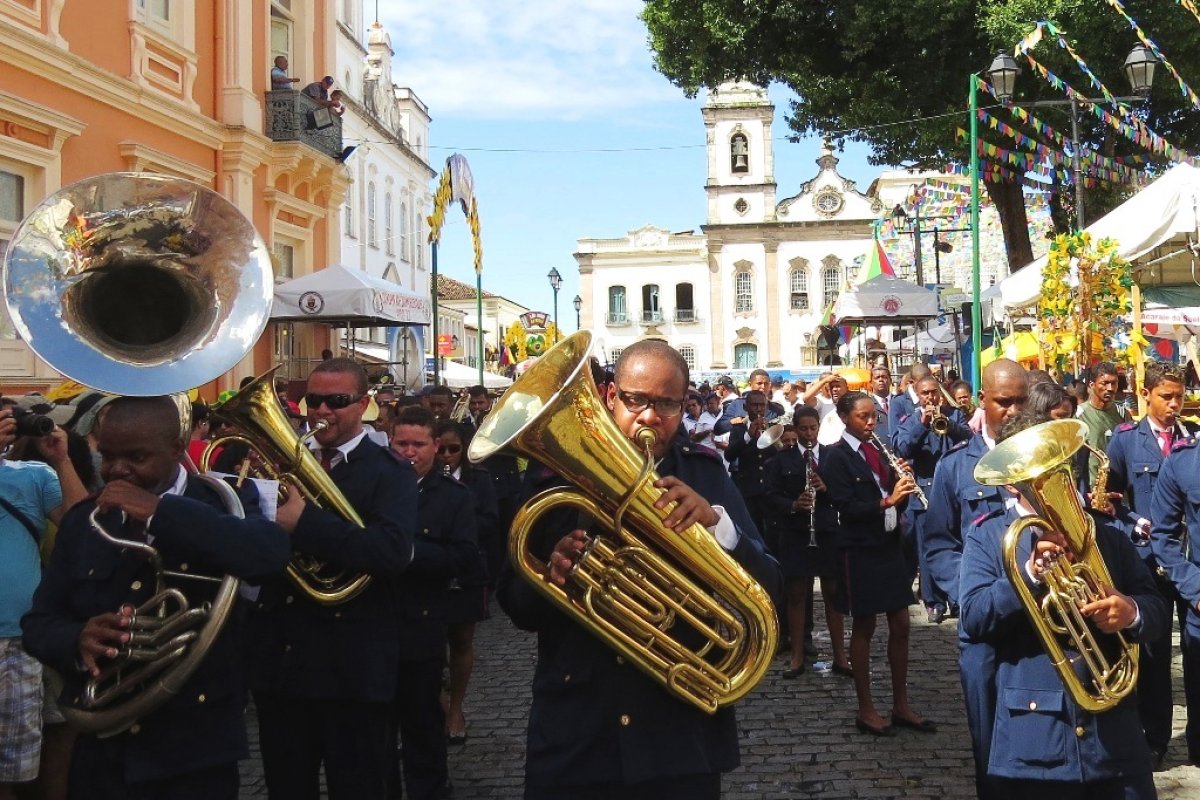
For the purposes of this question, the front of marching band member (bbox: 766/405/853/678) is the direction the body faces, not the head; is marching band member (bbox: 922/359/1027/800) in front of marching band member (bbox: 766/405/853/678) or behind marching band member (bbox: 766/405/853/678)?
in front

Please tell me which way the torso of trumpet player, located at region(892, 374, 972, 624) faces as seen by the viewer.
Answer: toward the camera

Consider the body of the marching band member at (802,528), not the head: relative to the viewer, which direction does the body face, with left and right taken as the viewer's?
facing the viewer

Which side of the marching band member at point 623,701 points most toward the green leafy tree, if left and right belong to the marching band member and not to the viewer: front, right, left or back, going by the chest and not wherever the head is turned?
back

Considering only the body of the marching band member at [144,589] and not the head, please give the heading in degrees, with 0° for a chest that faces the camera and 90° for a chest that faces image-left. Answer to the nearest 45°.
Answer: approximately 0°

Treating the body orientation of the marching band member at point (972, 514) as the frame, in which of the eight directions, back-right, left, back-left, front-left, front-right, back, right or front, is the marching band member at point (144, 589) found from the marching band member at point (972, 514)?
right

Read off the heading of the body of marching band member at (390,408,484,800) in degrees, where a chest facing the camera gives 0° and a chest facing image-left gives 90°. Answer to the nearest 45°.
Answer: approximately 45°

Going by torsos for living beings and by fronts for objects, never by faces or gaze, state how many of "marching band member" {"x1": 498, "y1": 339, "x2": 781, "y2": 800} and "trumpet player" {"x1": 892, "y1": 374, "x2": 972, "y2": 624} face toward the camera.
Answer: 2

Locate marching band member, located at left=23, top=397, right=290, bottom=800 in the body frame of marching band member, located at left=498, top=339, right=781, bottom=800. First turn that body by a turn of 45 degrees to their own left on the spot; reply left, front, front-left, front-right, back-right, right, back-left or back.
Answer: back-right

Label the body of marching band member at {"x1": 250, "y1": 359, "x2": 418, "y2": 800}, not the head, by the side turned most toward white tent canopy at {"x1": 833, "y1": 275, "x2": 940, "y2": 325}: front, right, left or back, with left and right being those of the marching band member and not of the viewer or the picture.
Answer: back
